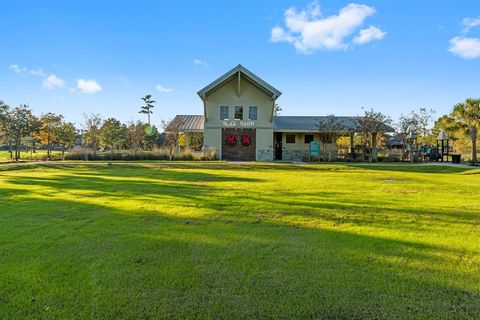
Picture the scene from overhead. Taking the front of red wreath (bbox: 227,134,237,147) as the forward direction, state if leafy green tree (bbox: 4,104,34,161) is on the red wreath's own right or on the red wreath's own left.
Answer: on the red wreath's own right

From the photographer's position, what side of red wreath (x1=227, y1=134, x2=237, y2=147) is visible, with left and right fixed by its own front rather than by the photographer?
front

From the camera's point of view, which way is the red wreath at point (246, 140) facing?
toward the camera

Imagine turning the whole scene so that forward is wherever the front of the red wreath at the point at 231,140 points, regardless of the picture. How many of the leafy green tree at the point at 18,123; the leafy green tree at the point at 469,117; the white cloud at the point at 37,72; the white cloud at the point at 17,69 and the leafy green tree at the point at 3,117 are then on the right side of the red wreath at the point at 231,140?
4

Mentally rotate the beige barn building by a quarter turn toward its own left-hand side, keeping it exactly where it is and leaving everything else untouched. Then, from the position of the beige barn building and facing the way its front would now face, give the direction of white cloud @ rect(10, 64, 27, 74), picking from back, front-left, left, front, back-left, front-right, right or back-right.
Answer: back

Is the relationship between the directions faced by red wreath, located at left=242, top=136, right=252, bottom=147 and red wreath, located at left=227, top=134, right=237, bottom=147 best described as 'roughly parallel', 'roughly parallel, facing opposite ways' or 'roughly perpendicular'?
roughly parallel

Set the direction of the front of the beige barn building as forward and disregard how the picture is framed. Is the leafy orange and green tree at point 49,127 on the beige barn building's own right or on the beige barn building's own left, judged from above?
on the beige barn building's own right

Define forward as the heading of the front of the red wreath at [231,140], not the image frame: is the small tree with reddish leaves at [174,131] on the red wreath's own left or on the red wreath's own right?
on the red wreath's own right

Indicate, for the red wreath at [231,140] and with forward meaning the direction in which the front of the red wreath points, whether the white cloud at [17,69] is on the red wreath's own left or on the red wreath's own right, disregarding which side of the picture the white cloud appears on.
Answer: on the red wreath's own right

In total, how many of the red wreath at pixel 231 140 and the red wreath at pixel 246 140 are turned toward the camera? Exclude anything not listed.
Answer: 2

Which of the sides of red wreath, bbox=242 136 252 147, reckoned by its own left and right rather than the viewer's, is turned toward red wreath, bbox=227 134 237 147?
right

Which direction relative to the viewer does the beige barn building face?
toward the camera

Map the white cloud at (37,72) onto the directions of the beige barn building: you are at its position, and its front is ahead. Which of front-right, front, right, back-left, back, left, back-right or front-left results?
right
